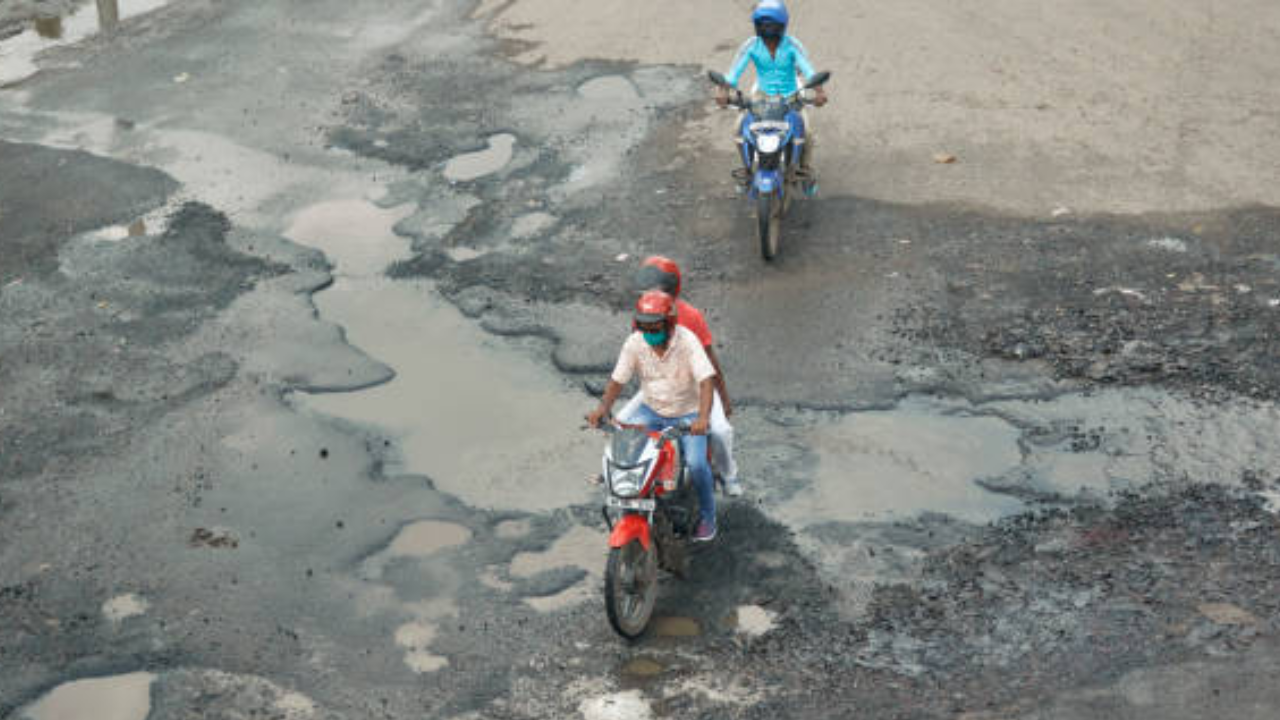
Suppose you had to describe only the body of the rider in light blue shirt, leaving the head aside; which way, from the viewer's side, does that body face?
toward the camera

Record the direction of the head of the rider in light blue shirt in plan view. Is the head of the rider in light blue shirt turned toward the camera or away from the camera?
toward the camera

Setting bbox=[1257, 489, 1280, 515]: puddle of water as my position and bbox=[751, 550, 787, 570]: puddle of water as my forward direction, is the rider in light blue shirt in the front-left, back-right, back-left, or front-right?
front-right

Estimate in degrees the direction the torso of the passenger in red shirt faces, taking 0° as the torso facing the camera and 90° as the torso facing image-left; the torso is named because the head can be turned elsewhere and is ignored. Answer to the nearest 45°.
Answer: approximately 45°

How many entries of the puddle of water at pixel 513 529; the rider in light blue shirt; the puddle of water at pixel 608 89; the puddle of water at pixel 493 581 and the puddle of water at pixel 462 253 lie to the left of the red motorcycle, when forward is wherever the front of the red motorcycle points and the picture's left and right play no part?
0

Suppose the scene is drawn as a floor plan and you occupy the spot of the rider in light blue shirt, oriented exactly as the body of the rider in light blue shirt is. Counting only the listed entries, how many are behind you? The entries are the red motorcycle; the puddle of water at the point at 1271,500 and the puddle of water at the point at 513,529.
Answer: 0

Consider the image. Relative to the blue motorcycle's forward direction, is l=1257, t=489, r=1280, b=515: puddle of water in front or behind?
in front

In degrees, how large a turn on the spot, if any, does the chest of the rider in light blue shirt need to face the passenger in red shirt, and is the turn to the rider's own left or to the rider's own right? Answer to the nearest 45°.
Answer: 0° — they already face them

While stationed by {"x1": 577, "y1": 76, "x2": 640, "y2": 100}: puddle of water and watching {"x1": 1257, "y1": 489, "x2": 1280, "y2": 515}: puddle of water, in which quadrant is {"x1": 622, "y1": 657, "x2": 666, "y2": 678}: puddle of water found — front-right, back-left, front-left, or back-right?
front-right

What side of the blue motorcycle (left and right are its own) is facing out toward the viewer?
front

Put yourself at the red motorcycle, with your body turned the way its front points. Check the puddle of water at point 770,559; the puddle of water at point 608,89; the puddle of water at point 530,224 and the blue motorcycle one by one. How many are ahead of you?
0

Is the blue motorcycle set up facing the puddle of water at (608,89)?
no

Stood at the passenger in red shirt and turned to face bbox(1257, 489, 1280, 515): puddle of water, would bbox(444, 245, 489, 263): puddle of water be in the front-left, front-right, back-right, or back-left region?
back-left

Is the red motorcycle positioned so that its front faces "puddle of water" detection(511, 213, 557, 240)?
no

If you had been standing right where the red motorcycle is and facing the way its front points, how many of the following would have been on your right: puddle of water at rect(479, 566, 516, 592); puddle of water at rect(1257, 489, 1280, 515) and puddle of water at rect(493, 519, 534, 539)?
2

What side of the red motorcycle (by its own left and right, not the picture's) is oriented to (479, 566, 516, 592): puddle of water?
right

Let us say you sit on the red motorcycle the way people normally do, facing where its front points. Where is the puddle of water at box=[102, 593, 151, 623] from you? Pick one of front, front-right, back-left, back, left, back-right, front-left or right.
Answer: front-right
